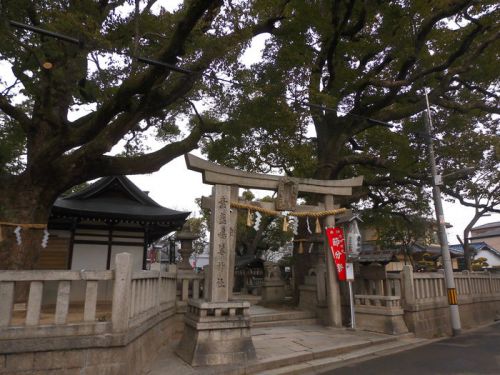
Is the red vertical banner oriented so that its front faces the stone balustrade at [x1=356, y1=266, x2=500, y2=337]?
no

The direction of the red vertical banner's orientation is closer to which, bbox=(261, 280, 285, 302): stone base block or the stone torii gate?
the stone torii gate

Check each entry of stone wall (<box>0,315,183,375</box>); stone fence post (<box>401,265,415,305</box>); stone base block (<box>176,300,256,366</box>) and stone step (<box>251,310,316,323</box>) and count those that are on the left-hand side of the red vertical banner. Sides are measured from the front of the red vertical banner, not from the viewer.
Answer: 1

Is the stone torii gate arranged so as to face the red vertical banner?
no

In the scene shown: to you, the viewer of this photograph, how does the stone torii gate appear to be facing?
facing the viewer and to the right of the viewer

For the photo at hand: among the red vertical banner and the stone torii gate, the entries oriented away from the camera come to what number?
0

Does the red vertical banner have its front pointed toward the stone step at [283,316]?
no

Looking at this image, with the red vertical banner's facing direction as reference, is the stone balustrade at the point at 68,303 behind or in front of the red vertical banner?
in front

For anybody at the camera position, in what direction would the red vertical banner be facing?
facing the viewer

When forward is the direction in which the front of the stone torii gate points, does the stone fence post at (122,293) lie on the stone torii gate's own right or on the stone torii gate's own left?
on the stone torii gate's own right

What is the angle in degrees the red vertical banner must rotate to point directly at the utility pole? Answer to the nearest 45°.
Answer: approximately 90° to its left

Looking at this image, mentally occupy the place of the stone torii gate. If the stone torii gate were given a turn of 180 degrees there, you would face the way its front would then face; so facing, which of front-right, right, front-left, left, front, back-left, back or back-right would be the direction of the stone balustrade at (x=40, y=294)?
left

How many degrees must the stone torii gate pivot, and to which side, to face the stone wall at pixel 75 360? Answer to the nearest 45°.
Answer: approximately 90° to its right

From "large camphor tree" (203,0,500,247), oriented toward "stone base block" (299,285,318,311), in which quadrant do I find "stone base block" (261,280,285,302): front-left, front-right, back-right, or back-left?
front-right
